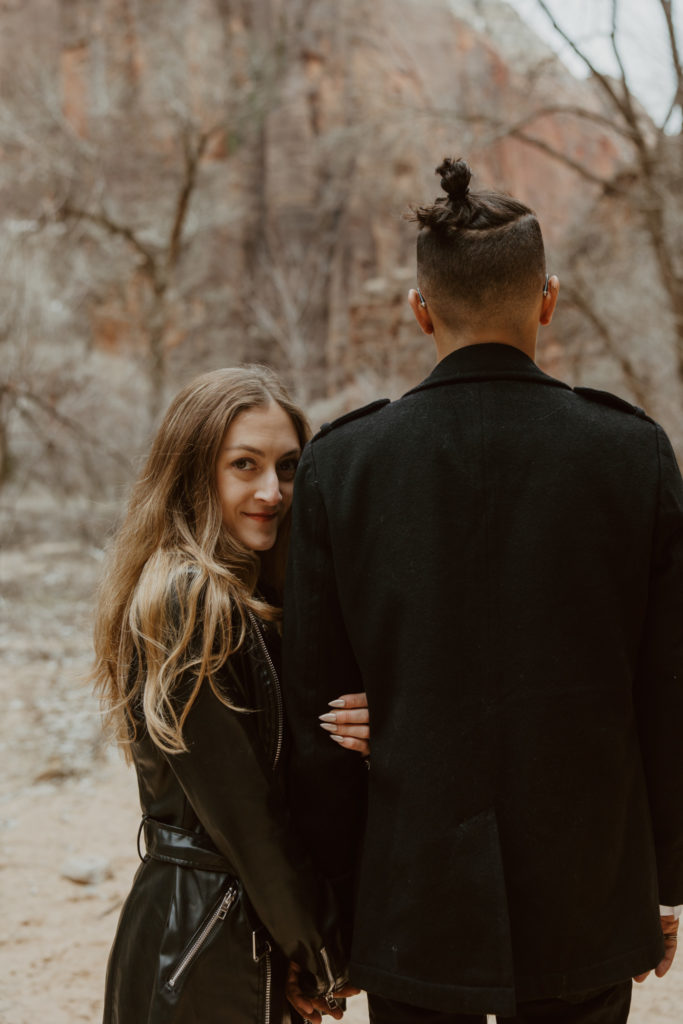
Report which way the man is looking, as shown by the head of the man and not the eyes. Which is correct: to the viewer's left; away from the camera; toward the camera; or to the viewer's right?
away from the camera

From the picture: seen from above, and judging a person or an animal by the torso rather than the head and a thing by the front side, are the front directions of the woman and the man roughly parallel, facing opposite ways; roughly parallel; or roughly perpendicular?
roughly perpendicular

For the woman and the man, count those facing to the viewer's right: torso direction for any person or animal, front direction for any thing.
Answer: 1

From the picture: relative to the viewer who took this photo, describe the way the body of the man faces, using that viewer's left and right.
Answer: facing away from the viewer

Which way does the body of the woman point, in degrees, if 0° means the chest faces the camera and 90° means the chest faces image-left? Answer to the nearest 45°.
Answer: approximately 270°
